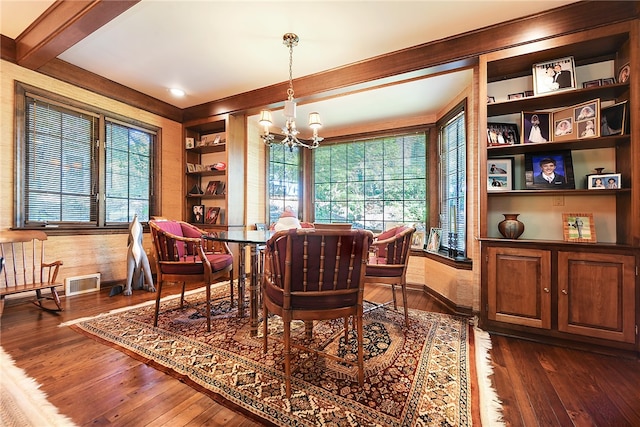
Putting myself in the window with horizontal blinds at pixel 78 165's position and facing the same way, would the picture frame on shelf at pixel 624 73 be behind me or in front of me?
in front

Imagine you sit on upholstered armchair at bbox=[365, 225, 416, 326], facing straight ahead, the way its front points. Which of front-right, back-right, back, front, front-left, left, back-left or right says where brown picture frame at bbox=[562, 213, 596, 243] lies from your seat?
back

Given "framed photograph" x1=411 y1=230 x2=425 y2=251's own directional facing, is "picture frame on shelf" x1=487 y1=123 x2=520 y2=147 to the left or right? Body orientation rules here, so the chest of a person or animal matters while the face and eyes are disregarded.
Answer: on its left

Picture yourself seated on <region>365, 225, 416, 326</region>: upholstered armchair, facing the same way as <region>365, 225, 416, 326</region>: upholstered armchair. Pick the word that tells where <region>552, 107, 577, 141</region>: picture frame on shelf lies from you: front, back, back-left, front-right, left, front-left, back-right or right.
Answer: back

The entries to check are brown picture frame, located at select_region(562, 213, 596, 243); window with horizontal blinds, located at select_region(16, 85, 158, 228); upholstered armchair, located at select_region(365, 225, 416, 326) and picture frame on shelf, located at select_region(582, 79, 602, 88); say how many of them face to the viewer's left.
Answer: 1

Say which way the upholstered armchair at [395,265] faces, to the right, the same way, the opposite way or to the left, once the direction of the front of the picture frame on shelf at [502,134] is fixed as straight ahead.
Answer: to the right

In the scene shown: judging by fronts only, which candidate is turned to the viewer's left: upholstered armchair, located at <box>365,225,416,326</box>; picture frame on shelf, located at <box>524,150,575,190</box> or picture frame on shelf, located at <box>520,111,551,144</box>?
the upholstered armchair

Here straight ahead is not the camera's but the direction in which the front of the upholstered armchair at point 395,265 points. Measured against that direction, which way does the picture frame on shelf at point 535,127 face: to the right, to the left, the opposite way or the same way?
to the left

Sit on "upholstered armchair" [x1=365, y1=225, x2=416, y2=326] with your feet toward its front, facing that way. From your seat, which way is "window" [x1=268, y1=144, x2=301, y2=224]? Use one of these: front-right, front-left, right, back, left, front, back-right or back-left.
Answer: front-right

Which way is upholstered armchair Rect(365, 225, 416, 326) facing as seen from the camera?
to the viewer's left

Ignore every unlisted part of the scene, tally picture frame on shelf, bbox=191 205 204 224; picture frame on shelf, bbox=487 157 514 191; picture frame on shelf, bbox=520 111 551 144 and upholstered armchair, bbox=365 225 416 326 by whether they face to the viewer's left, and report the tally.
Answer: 1
